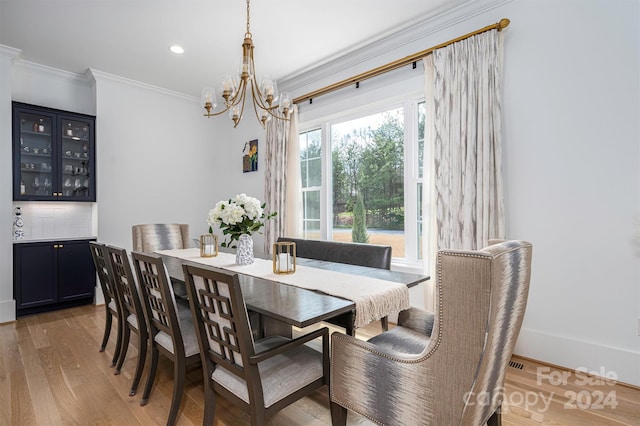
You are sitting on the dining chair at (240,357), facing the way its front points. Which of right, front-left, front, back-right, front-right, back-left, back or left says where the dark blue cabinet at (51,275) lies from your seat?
left

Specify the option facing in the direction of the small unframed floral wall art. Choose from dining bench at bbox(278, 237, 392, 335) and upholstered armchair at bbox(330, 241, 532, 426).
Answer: the upholstered armchair

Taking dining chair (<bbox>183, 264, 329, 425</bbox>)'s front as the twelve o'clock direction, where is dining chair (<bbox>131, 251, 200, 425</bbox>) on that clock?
dining chair (<bbox>131, 251, 200, 425</bbox>) is roughly at 9 o'clock from dining chair (<bbox>183, 264, 329, 425</bbox>).

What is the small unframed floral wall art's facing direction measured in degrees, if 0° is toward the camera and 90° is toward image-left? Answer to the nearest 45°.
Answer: approximately 45°

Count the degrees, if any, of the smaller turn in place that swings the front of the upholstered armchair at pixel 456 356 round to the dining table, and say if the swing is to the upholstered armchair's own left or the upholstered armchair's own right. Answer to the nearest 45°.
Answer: approximately 45° to the upholstered armchair's own left

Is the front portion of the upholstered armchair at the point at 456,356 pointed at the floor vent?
no

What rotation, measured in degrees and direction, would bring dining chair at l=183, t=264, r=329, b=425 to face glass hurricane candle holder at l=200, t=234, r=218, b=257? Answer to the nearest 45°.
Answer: approximately 45° to its left

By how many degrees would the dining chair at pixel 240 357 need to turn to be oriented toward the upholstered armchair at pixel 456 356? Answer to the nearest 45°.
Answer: approximately 90° to its right

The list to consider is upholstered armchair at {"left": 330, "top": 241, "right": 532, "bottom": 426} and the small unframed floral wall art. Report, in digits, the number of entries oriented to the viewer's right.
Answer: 0

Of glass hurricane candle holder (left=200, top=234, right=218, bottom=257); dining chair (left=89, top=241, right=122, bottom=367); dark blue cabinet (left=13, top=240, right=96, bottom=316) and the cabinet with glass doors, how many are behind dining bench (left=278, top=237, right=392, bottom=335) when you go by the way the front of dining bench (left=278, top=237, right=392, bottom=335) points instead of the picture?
0

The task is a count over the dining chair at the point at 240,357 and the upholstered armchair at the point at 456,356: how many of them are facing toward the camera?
0

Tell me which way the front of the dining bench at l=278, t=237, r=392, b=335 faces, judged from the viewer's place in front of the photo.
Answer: facing the viewer and to the left of the viewer

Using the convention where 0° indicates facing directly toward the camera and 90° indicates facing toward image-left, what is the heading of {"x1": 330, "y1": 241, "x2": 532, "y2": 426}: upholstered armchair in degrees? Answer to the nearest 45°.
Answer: approximately 135°

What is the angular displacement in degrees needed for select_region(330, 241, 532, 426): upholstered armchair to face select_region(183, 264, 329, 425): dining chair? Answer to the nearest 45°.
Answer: approximately 45° to its left

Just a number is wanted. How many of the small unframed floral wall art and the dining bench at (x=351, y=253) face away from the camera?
0
